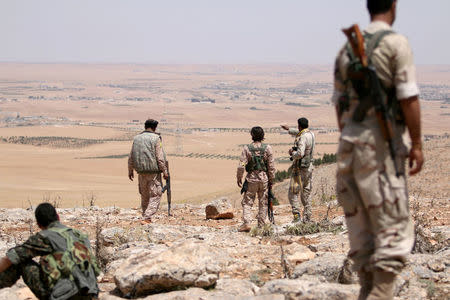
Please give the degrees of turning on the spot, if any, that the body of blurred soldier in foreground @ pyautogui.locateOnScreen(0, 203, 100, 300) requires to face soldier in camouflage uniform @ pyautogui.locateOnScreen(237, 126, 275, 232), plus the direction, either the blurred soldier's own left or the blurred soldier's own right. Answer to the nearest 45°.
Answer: approximately 90° to the blurred soldier's own right

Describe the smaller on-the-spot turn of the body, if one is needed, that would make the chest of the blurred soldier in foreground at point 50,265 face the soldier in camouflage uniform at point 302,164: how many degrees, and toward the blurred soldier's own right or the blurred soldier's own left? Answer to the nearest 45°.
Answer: approximately 90° to the blurred soldier's own right

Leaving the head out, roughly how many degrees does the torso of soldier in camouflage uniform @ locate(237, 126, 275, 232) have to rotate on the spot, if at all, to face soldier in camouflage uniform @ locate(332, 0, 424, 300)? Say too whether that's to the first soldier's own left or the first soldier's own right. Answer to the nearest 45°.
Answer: approximately 180°

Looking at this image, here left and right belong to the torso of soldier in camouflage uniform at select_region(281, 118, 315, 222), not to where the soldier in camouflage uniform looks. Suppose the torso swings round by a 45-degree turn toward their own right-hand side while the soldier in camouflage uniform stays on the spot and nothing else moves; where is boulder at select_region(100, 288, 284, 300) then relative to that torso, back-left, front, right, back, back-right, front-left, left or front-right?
back

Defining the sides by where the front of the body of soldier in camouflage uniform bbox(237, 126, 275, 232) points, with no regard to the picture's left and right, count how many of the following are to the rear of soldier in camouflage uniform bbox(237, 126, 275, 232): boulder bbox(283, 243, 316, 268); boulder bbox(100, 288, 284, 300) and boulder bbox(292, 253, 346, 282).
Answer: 3

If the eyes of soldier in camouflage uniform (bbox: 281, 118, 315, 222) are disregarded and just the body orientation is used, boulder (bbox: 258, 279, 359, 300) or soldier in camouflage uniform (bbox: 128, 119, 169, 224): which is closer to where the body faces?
the soldier in camouflage uniform

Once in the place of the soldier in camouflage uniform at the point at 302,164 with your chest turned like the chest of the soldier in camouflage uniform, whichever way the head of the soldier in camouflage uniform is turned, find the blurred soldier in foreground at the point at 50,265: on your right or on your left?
on your left

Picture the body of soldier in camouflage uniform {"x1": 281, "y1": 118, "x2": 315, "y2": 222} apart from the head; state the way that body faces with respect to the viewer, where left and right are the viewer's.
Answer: facing away from the viewer and to the left of the viewer

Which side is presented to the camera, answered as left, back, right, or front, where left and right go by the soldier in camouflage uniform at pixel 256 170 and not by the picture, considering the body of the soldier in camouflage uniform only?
back

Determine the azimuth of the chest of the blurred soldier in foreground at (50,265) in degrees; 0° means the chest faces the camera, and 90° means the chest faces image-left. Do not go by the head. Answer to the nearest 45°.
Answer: approximately 135°

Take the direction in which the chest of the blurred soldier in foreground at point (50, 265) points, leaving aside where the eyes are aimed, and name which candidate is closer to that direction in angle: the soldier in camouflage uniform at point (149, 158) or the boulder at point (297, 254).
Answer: the soldier in camouflage uniform

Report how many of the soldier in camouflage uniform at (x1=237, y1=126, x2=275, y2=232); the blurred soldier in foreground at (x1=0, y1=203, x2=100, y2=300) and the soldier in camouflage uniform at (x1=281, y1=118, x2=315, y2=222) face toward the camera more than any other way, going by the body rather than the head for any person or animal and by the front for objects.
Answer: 0

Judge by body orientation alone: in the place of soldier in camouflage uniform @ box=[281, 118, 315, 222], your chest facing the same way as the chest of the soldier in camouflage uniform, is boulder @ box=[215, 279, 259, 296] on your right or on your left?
on your left

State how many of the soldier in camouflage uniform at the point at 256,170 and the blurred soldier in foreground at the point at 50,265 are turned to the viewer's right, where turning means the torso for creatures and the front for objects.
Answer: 0

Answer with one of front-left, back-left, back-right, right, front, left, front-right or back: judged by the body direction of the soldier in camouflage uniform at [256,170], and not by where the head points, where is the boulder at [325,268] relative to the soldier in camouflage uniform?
back
